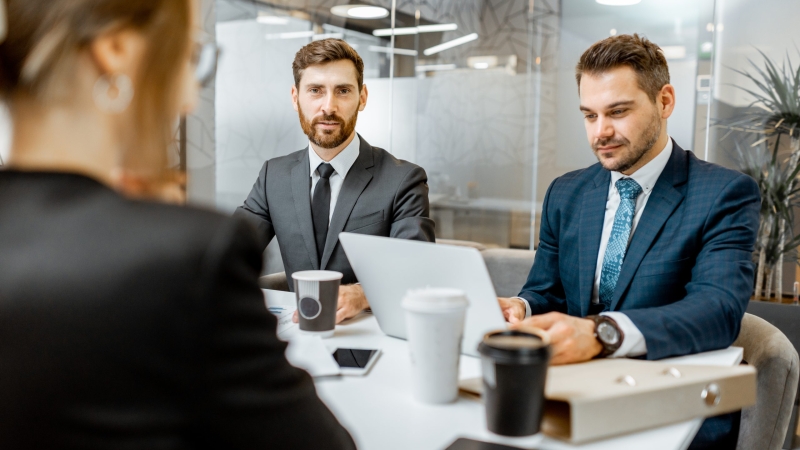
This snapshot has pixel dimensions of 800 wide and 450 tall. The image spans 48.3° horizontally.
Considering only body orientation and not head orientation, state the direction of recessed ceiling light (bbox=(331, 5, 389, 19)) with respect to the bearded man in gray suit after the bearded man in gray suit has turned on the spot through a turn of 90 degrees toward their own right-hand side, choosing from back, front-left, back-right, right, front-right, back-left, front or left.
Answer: right

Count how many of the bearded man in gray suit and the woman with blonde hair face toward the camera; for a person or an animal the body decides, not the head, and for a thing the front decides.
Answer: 1

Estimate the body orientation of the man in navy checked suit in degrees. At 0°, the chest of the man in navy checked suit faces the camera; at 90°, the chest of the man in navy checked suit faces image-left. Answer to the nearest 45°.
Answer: approximately 45°

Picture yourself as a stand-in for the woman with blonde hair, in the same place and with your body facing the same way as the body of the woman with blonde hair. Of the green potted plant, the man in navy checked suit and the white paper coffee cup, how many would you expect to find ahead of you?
3

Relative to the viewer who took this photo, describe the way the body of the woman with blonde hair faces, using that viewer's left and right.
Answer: facing away from the viewer and to the right of the viewer

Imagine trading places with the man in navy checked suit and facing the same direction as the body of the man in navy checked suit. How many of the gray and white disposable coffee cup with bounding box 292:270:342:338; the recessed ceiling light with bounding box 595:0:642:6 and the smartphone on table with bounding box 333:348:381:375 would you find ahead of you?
2

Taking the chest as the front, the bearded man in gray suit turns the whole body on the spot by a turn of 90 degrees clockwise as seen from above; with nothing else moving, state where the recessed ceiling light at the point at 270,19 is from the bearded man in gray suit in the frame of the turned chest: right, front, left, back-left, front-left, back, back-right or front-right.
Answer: right

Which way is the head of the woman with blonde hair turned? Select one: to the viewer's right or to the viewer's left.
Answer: to the viewer's right

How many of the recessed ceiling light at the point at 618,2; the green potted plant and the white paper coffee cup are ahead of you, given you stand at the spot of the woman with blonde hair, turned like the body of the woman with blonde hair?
3

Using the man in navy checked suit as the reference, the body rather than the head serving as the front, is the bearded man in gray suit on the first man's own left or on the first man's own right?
on the first man's own right

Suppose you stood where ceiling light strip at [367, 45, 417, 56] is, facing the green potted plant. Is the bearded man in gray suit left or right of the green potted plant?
right
